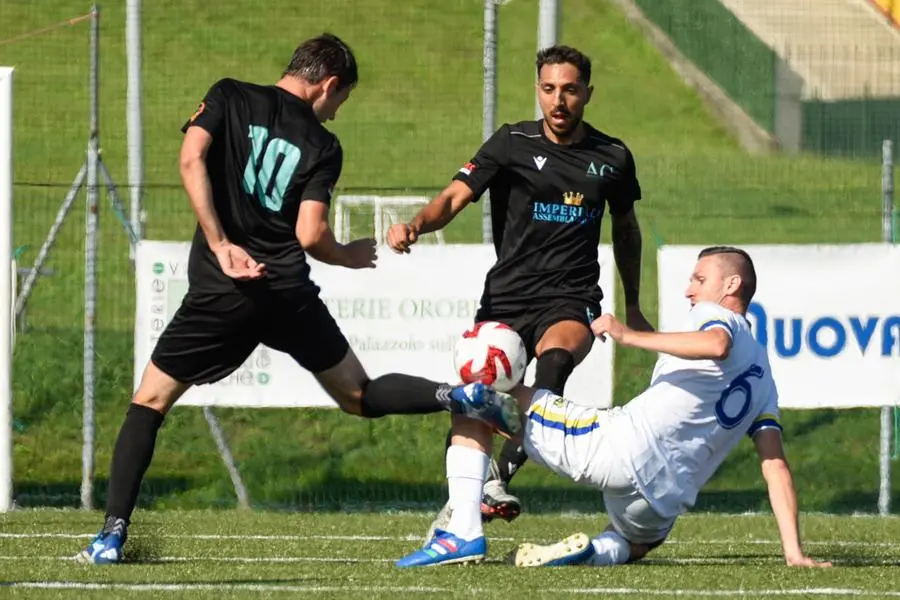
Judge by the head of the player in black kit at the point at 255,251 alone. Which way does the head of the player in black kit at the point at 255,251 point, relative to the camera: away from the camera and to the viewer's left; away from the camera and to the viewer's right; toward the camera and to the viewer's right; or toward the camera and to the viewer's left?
away from the camera and to the viewer's right

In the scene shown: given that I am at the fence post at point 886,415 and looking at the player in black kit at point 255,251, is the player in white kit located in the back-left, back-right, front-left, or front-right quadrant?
front-left

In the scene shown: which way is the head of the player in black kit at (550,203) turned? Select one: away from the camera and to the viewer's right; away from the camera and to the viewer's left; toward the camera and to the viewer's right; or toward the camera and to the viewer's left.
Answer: toward the camera and to the viewer's left

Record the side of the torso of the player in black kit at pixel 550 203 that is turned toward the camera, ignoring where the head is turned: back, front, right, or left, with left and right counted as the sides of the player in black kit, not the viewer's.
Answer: front

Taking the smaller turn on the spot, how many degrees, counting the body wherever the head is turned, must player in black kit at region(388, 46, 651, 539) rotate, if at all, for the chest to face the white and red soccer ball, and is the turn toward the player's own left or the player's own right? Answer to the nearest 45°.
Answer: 0° — they already face it

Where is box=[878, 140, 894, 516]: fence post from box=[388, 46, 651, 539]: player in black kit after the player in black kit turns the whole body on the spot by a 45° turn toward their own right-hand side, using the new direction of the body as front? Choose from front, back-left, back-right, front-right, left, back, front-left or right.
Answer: back

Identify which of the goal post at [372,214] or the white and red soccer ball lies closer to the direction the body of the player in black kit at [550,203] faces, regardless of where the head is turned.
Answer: the white and red soccer ball

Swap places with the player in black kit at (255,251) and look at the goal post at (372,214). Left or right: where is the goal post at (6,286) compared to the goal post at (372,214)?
left

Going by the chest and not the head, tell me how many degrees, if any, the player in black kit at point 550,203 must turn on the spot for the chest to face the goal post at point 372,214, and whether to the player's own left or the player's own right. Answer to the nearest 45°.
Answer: approximately 180°

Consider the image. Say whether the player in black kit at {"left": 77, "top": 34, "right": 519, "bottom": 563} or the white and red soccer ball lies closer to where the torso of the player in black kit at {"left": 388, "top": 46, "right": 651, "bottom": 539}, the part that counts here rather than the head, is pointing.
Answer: the white and red soccer ball

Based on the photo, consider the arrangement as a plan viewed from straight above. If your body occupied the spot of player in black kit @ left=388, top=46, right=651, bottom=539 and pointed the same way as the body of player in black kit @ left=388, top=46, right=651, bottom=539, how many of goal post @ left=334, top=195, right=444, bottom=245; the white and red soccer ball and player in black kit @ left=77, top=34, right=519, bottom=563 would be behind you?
1

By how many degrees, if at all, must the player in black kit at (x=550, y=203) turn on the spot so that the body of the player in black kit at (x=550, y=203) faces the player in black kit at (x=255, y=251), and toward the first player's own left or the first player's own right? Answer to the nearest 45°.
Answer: approximately 45° to the first player's own right
